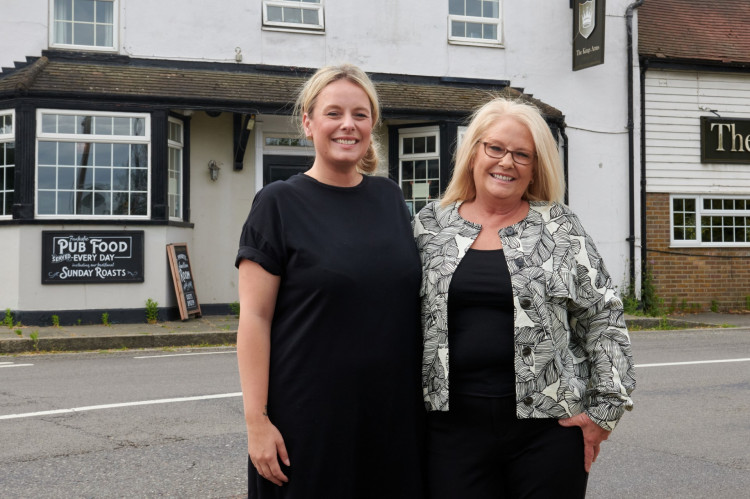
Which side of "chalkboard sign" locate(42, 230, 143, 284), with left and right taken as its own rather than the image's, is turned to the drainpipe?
left

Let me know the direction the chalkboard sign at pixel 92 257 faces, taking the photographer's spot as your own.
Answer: facing the viewer

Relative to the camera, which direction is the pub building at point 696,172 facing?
toward the camera

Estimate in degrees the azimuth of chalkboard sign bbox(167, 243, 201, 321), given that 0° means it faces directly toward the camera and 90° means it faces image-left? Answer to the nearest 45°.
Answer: approximately 315°

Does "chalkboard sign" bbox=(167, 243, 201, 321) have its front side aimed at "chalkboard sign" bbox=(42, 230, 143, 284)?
no

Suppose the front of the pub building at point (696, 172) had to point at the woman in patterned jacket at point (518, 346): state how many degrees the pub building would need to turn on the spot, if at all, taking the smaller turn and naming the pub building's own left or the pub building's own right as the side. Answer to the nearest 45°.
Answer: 0° — it already faces them

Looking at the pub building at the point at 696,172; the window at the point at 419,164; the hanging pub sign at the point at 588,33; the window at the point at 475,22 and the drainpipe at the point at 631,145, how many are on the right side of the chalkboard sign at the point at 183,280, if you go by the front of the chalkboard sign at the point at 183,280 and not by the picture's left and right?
0

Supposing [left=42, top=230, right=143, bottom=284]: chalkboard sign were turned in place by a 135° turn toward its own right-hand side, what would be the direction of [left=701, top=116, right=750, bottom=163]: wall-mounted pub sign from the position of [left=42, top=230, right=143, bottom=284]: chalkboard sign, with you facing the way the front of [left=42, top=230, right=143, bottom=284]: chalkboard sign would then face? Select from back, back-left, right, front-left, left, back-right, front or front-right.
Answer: back-right

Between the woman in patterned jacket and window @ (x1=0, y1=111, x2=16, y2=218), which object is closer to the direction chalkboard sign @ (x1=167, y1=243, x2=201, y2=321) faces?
the woman in patterned jacket

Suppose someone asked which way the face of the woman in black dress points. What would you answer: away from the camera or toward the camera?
toward the camera

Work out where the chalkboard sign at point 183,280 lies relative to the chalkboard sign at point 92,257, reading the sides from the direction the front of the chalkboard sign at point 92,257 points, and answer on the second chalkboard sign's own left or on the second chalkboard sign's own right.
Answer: on the second chalkboard sign's own left

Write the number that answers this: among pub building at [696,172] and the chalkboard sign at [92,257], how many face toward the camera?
2

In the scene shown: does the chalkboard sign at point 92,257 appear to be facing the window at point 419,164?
no

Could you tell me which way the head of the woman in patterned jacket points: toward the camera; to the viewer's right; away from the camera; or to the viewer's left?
toward the camera

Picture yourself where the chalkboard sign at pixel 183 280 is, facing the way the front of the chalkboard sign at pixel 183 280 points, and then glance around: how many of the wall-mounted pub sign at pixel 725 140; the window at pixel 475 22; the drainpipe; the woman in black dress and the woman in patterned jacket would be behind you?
0
